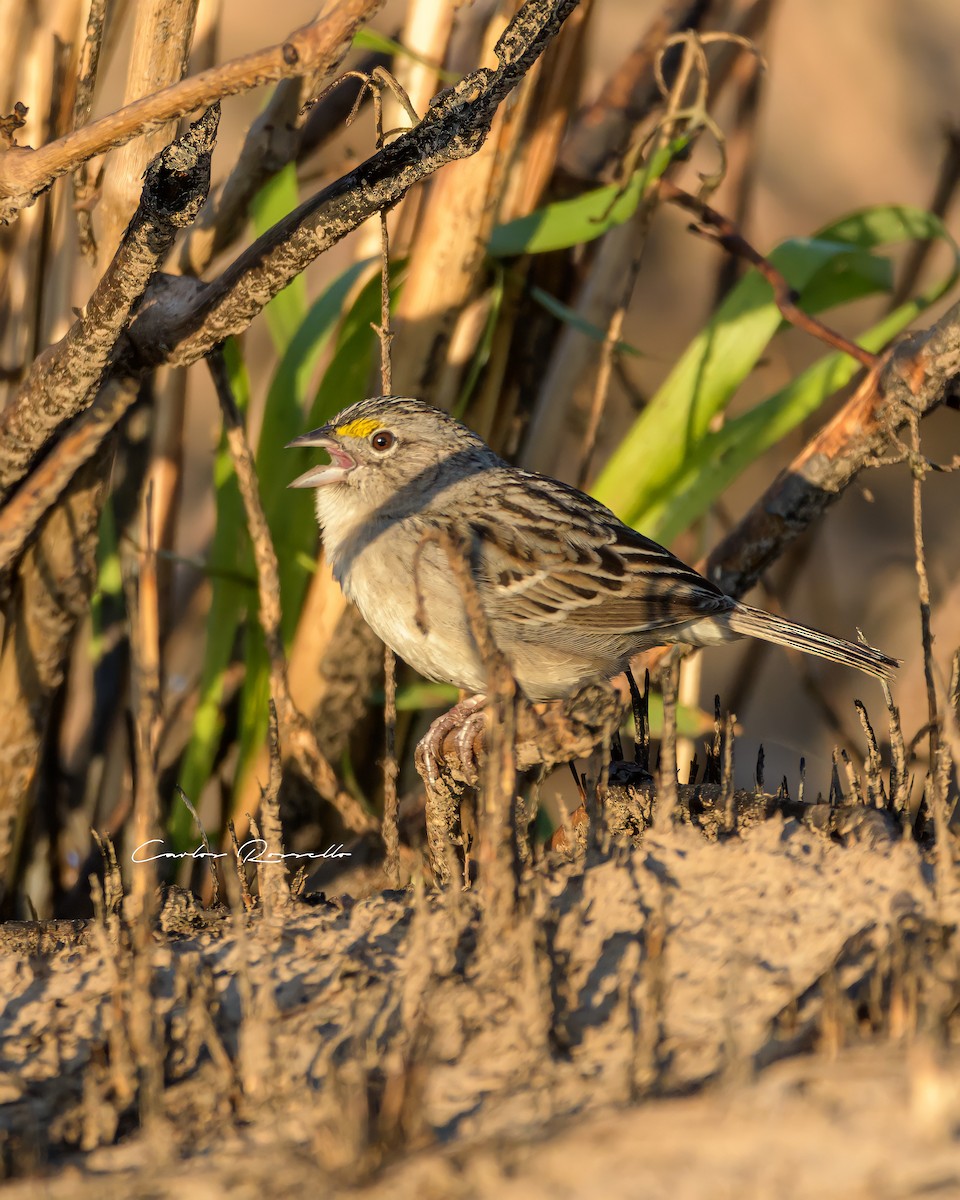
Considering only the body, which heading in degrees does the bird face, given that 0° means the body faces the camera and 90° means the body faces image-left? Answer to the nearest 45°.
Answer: approximately 90°

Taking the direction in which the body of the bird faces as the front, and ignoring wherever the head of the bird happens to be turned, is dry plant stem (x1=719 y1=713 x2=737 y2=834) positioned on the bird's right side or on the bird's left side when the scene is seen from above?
on the bird's left side

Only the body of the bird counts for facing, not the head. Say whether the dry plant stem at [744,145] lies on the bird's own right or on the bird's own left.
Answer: on the bird's own right

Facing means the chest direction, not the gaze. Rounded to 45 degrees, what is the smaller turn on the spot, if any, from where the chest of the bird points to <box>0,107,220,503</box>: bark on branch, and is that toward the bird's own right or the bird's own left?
approximately 45° to the bird's own left

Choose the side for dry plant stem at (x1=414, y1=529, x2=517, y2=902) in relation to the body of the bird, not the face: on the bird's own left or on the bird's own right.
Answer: on the bird's own left

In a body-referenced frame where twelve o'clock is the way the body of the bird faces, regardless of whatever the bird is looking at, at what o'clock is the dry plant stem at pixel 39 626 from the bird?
The dry plant stem is roughly at 12 o'clock from the bird.

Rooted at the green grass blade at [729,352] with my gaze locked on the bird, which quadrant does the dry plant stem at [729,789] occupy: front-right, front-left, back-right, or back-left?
front-left
